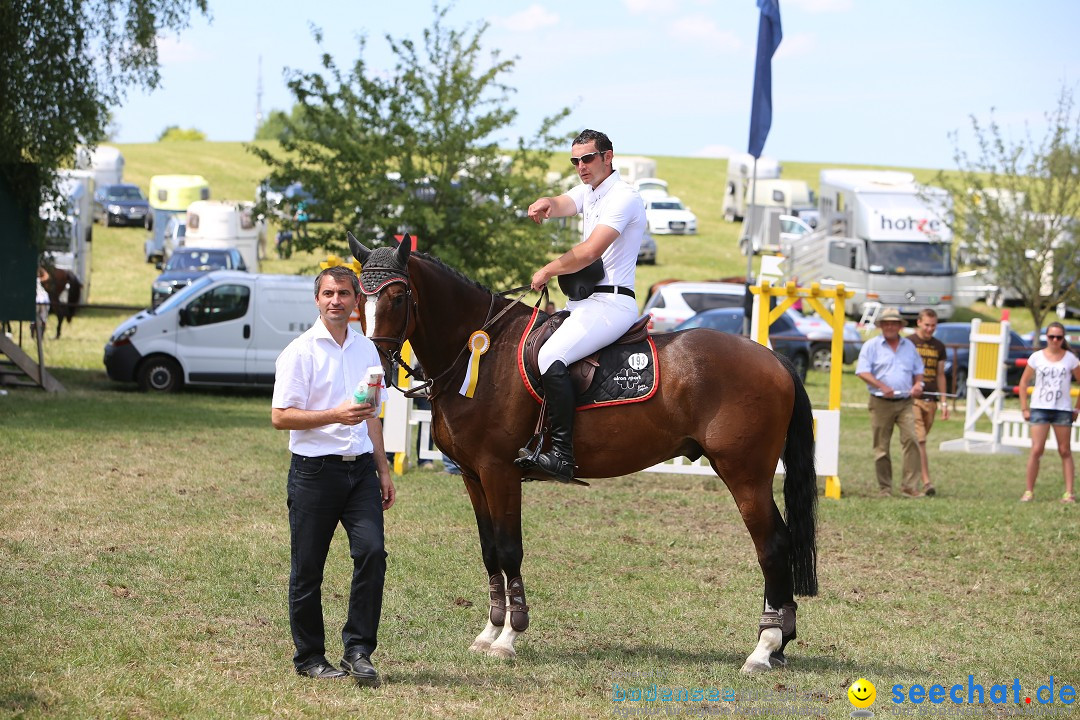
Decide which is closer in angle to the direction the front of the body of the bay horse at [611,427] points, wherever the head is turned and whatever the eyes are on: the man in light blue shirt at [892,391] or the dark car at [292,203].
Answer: the dark car

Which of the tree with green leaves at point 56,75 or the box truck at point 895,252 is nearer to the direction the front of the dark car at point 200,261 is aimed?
the tree with green leaves

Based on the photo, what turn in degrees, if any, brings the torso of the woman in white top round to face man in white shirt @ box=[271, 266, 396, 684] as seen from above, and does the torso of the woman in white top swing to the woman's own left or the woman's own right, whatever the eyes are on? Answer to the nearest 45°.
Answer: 0° — they already face them

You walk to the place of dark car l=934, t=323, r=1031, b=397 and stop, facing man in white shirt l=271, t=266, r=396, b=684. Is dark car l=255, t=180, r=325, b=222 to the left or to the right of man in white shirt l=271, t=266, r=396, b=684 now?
right

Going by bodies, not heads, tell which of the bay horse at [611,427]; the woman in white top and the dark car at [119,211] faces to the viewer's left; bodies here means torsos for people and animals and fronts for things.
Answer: the bay horse

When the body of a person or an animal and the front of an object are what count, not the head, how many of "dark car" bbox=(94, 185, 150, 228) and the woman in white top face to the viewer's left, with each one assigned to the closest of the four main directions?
0

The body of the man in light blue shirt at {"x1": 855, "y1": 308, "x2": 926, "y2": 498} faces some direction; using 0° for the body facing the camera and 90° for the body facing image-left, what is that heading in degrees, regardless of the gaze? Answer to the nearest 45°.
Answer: approximately 0°

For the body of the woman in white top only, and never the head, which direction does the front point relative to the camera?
toward the camera

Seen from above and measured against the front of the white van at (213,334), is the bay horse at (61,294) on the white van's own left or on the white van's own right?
on the white van's own right

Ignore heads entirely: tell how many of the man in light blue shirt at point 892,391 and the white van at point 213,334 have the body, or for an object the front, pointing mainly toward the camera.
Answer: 1

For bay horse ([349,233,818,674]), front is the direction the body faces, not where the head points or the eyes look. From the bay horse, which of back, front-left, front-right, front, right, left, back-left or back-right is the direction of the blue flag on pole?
right

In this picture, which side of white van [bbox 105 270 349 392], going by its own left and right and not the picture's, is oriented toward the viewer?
left

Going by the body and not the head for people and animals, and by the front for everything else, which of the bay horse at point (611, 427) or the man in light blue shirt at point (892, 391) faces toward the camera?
the man in light blue shirt

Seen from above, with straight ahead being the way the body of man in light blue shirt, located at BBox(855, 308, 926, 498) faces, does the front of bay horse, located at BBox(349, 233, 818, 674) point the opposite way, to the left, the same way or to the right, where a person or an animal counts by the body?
to the right

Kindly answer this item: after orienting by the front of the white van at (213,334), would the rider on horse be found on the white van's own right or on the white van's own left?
on the white van's own left

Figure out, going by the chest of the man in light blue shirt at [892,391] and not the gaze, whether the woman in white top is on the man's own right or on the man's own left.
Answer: on the man's own left

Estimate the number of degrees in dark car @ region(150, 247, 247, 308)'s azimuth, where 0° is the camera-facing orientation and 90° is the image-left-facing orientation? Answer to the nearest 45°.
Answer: approximately 45°
